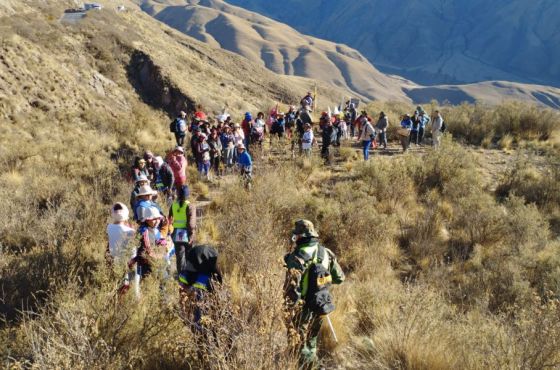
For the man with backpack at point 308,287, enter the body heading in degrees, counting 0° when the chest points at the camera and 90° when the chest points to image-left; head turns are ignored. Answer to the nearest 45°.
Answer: approximately 135°

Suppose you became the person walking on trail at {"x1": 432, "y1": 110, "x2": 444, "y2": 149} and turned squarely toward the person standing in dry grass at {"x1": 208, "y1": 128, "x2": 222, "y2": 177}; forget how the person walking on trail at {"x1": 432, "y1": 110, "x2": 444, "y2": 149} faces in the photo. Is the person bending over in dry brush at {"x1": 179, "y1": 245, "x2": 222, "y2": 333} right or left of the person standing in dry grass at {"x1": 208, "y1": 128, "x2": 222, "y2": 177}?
left

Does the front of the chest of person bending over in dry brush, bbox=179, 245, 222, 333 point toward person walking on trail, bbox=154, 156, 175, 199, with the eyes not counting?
yes

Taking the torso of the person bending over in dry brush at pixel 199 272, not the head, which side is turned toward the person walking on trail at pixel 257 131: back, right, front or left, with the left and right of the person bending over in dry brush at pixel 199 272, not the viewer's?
front

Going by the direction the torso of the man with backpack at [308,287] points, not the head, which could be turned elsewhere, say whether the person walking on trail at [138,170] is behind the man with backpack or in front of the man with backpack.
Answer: in front

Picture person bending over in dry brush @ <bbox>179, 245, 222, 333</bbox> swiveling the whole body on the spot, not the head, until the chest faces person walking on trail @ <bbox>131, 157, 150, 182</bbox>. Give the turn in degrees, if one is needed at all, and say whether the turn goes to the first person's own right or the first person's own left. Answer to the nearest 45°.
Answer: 0° — they already face them

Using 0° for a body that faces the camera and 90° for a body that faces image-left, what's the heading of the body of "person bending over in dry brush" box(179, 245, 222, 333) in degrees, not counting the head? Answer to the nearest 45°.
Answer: approximately 180°
